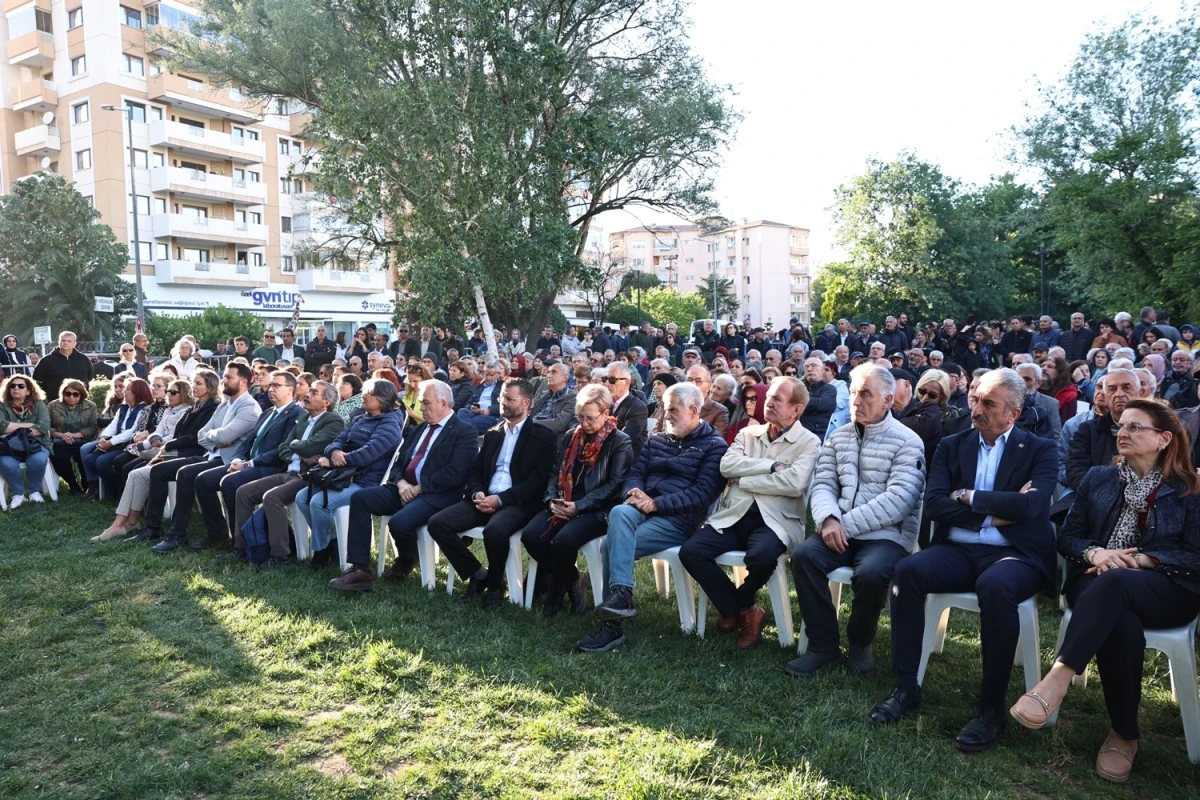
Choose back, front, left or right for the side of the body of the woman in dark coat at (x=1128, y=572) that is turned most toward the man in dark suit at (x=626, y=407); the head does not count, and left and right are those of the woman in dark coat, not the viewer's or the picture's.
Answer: right

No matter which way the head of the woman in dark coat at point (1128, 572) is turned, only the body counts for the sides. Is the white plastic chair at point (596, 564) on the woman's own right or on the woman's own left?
on the woman's own right

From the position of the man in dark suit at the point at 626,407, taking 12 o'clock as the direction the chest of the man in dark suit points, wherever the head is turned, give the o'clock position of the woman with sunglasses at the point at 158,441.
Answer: The woman with sunglasses is roughly at 2 o'clock from the man in dark suit.

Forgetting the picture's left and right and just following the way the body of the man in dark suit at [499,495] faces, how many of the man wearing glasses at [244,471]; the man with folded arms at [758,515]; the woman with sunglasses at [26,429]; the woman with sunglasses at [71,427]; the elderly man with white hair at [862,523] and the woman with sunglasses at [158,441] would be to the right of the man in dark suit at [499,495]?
4

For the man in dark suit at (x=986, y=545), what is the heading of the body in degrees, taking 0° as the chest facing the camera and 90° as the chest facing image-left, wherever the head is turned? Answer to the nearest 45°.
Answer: approximately 45°

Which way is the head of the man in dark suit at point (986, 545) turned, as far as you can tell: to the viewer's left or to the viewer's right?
to the viewer's left

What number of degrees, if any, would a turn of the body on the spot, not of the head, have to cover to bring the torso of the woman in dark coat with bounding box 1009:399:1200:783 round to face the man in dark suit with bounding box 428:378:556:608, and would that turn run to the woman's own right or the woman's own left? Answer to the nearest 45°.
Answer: approximately 45° to the woman's own right

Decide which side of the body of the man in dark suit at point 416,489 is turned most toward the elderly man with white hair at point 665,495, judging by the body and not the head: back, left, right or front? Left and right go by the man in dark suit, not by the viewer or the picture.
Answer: left

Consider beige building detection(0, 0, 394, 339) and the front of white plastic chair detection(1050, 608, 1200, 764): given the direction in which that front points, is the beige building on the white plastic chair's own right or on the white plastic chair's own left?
on the white plastic chair's own right
